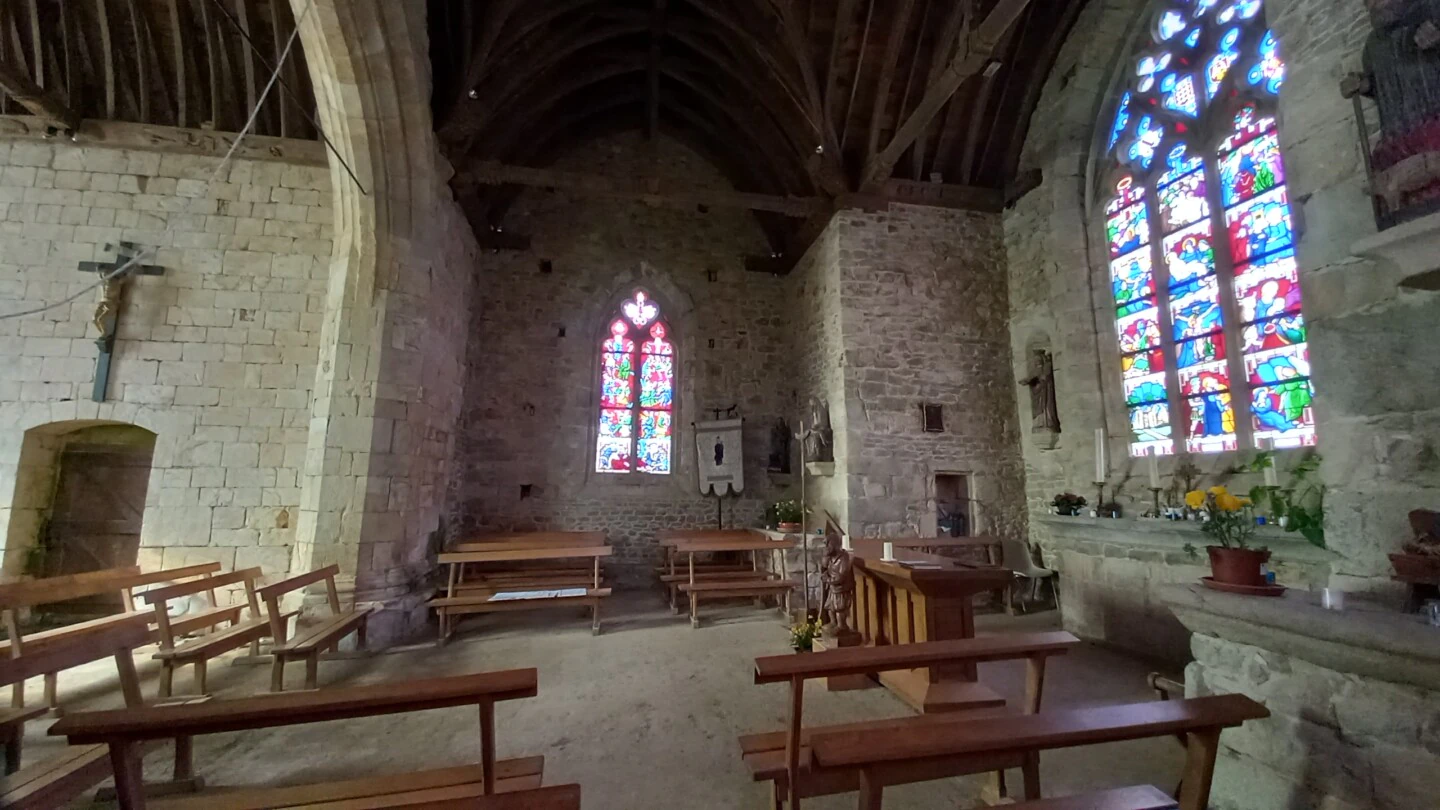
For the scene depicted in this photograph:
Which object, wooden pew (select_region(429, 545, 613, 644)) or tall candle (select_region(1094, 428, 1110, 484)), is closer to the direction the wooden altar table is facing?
the wooden pew

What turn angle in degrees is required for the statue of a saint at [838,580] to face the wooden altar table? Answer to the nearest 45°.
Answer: approximately 90° to its left

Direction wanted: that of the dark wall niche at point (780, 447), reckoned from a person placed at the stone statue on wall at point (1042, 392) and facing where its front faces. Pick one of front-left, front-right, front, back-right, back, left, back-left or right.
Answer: front-right

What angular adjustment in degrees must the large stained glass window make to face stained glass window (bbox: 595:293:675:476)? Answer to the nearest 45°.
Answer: approximately 45° to its right

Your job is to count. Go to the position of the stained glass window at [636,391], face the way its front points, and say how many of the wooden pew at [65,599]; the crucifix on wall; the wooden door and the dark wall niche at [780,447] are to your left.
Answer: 1

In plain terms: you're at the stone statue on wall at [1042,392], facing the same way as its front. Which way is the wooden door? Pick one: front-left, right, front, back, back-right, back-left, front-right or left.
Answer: front

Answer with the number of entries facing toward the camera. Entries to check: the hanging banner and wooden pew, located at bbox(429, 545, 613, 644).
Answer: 2

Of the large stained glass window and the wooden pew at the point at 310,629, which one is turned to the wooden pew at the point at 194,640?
the large stained glass window

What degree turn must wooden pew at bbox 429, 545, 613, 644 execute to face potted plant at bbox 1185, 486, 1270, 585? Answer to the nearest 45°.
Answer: approximately 45° to its left

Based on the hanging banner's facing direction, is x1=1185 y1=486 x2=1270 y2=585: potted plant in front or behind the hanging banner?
in front

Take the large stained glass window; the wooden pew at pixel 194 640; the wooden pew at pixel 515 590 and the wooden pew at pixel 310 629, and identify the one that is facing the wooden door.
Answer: the large stained glass window

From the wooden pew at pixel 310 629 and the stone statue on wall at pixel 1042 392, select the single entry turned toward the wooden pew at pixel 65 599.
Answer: the stone statue on wall

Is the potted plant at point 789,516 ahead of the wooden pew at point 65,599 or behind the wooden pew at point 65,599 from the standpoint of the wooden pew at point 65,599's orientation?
ahead

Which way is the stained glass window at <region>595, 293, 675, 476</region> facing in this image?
toward the camera

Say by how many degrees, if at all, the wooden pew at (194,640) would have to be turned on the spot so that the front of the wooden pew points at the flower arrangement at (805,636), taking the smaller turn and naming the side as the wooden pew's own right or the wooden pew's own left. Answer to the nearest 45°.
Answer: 0° — it already faces it
